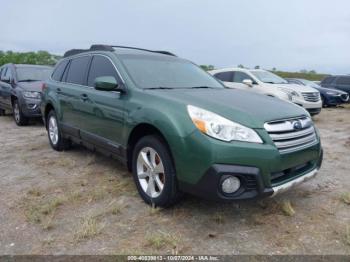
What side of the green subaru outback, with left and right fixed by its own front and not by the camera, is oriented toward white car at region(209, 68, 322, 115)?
left

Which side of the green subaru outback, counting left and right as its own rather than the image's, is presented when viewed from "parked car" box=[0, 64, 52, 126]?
back

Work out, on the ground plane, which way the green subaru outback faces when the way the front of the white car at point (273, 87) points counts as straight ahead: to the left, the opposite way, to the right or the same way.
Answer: the same way

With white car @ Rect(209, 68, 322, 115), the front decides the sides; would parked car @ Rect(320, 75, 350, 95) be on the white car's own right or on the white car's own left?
on the white car's own left

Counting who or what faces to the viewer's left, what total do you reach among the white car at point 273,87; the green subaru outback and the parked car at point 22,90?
0

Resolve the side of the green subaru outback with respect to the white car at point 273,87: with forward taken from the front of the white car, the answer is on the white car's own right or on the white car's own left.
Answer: on the white car's own right

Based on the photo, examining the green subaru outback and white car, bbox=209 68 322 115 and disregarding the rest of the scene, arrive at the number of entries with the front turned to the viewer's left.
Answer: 0

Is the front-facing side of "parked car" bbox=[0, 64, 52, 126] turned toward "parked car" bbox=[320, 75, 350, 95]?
no

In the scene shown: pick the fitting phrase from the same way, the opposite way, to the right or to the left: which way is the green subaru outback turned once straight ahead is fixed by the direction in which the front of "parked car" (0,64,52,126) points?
the same way

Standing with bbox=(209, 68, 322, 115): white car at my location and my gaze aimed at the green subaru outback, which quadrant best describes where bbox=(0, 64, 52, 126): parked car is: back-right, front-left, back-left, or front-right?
front-right

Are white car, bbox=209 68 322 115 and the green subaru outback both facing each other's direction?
no

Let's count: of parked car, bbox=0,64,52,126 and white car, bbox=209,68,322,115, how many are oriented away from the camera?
0

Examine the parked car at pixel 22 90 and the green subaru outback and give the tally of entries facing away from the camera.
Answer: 0

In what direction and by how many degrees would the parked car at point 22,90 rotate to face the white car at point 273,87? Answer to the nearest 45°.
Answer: approximately 45° to its left

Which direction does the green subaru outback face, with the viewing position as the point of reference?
facing the viewer and to the right of the viewer
